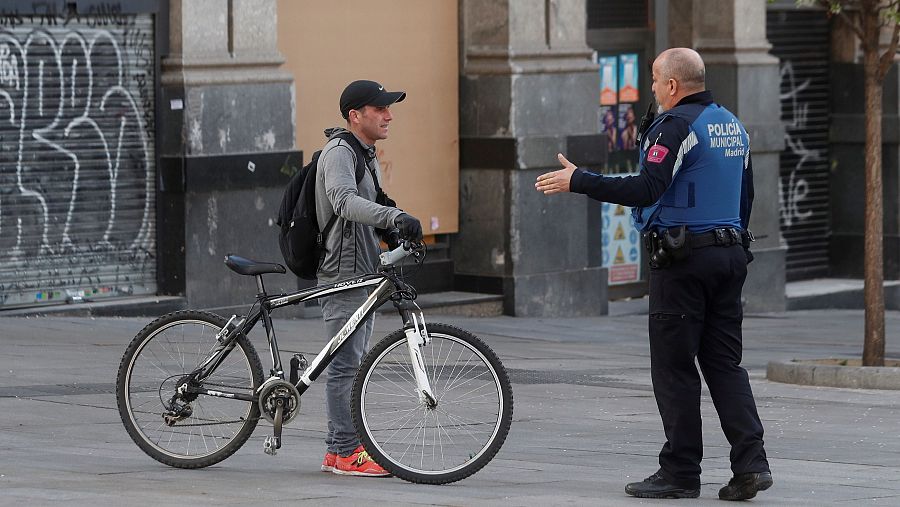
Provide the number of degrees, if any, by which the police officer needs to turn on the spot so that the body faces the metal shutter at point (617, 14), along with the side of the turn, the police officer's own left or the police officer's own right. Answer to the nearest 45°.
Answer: approximately 45° to the police officer's own right

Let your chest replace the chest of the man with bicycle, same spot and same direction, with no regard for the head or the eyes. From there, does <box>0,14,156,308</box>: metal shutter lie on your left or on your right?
on your left

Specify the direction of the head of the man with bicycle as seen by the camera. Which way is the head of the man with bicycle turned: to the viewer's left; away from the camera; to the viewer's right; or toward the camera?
to the viewer's right

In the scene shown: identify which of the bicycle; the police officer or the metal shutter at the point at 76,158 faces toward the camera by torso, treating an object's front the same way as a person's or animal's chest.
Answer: the metal shutter

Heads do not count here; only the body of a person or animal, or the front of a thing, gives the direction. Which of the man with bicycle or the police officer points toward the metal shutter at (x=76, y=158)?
the police officer

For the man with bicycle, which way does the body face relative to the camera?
to the viewer's right

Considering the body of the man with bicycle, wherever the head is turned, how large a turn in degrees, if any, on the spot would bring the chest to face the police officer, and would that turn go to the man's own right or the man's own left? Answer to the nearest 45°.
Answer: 0° — they already face them

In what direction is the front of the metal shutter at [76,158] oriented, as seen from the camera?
facing the viewer

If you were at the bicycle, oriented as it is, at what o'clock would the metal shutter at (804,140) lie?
The metal shutter is roughly at 10 o'clock from the bicycle.

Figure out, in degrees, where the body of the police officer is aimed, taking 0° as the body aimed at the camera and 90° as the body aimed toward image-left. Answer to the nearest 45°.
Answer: approximately 135°

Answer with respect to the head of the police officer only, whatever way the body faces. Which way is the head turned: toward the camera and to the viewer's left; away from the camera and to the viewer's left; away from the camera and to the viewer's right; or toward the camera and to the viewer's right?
away from the camera and to the viewer's left

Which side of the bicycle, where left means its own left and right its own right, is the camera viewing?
right

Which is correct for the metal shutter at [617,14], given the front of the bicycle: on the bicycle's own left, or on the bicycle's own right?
on the bicycle's own left

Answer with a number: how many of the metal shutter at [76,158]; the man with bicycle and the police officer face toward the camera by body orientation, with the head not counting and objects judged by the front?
1

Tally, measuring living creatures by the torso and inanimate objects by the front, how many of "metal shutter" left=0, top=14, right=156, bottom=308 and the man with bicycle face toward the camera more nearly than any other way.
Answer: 1

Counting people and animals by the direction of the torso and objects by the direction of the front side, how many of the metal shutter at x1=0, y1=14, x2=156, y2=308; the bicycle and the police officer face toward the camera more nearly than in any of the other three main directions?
1
